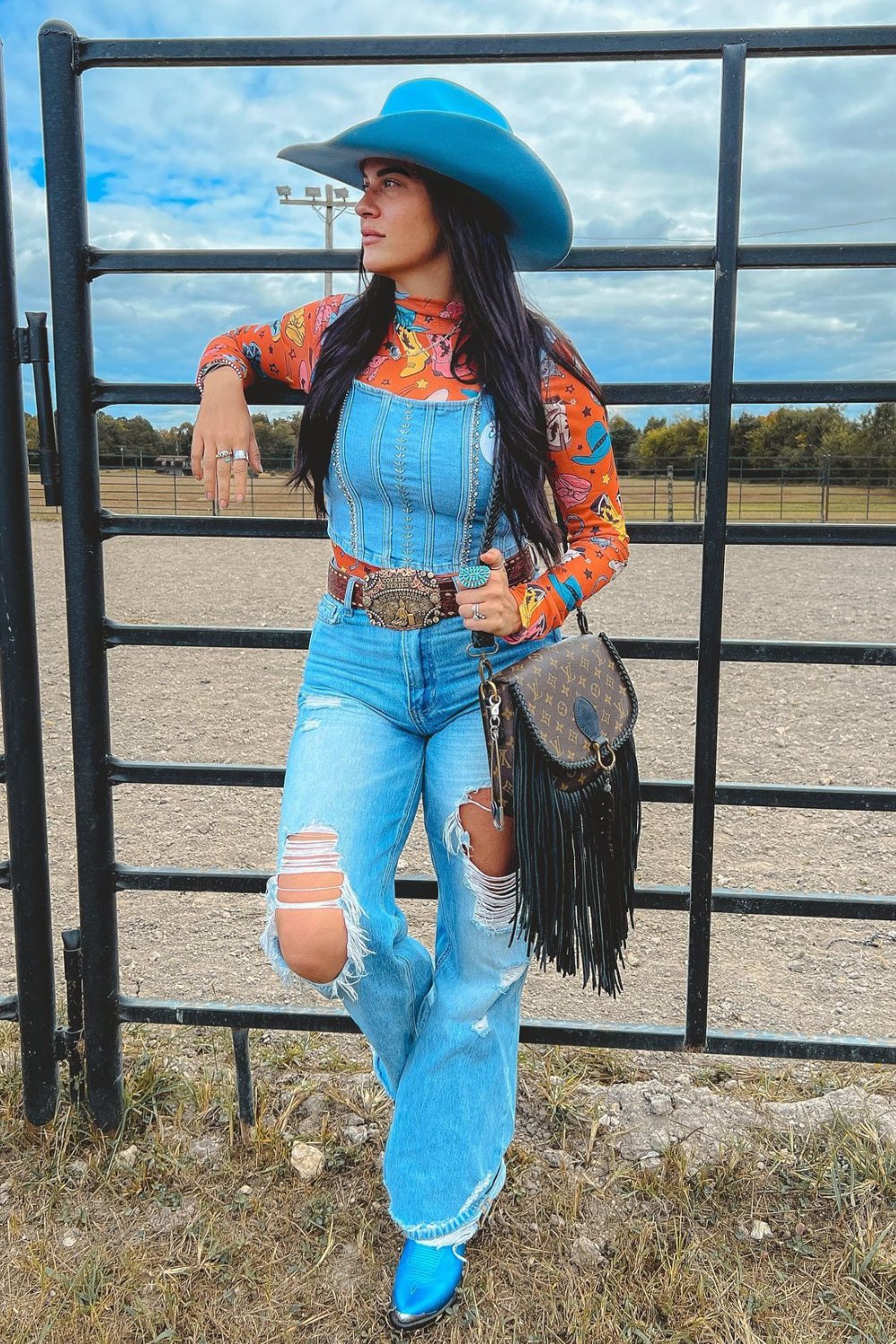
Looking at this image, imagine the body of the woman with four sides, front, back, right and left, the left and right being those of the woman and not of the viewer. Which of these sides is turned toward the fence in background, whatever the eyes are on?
back

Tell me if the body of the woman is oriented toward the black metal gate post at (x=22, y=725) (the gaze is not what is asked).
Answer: no

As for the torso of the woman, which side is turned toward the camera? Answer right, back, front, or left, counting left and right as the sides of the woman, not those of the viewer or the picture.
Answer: front

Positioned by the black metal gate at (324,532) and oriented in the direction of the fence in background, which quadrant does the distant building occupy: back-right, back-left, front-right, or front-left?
front-left

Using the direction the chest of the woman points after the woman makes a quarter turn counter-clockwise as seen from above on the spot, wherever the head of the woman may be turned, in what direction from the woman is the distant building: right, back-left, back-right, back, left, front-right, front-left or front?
back-left

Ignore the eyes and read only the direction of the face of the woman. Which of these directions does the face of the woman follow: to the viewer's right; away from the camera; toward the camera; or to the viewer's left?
to the viewer's left
